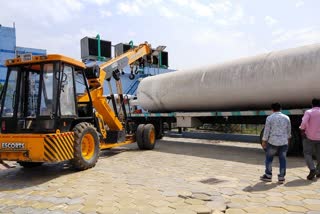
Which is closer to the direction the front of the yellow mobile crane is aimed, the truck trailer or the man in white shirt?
the truck trailer

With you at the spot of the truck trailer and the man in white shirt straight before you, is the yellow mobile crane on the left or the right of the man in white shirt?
right

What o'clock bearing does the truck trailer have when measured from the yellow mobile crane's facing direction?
The truck trailer is roughly at 1 o'clock from the yellow mobile crane.

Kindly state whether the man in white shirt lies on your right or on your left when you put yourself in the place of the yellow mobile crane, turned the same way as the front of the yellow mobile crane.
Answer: on your right

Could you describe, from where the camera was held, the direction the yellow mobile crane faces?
facing away from the viewer and to the right of the viewer
